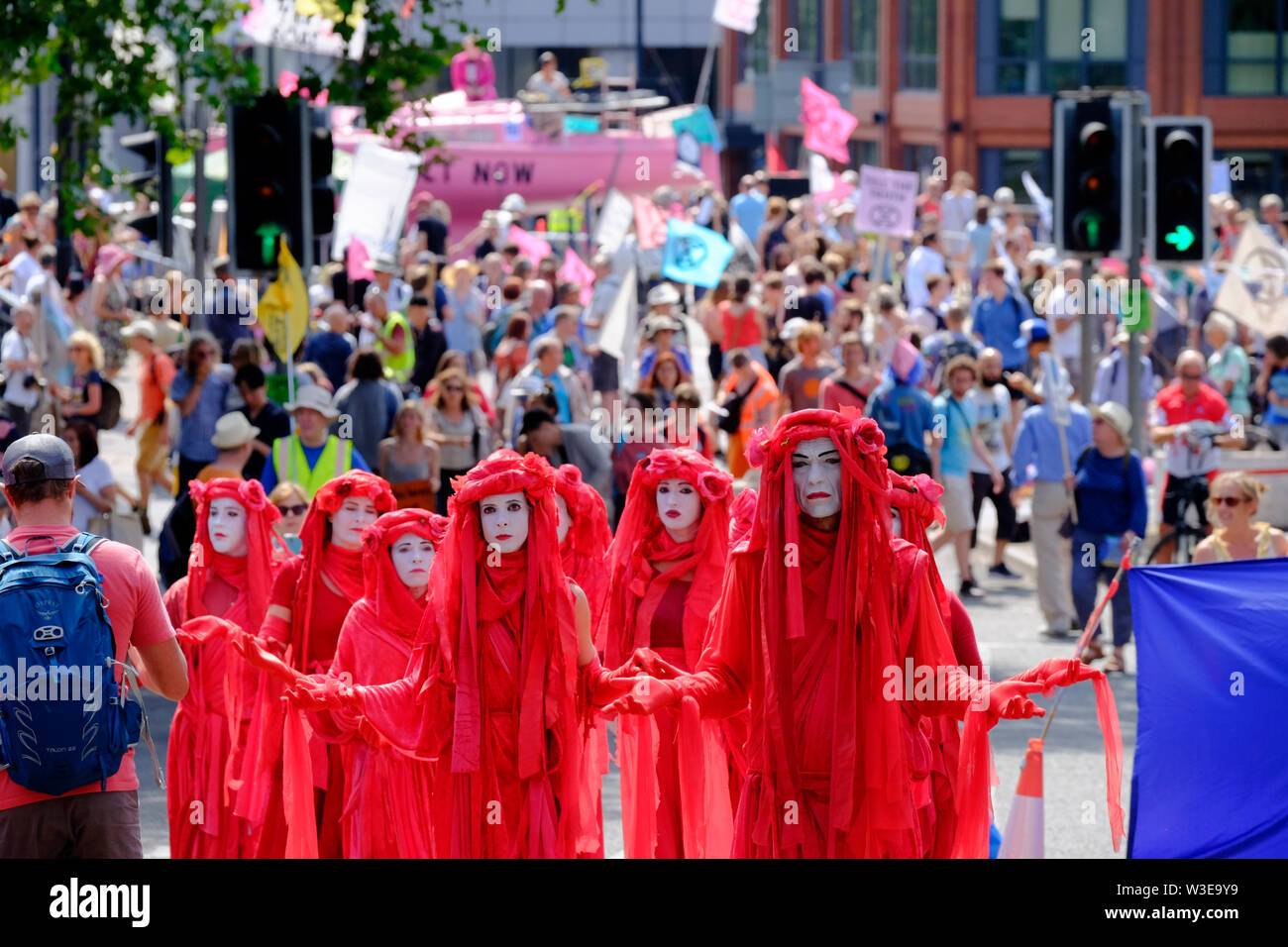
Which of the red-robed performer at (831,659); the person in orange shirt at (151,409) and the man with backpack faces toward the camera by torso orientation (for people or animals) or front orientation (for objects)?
the red-robed performer

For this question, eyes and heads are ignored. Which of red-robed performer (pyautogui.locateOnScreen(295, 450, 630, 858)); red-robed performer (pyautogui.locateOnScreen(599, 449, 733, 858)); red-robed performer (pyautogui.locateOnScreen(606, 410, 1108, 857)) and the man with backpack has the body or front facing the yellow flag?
the man with backpack

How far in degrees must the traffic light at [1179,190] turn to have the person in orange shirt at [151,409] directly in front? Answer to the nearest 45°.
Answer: approximately 90° to its right

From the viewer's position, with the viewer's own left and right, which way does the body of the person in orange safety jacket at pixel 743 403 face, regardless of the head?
facing the viewer and to the left of the viewer

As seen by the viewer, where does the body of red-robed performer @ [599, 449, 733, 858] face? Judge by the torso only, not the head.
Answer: toward the camera

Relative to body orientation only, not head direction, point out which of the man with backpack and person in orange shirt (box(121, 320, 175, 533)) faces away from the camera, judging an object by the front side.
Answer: the man with backpack

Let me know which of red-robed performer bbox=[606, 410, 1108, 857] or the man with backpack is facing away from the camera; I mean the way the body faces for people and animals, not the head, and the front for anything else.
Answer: the man with backpack

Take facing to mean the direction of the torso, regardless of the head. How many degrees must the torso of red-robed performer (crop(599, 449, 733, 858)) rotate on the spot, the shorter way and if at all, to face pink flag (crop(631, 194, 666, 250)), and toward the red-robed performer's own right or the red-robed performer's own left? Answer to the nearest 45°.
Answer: approximately 180°

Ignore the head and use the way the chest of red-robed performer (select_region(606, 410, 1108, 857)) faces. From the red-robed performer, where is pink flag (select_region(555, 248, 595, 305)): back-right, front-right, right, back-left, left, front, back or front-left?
back

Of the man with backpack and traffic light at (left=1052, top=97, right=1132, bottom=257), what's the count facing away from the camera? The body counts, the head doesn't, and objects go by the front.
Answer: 1

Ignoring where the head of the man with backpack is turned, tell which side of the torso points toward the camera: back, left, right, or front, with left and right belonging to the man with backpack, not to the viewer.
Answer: back

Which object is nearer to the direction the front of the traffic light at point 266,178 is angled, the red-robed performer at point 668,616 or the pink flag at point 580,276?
the red-robed performer

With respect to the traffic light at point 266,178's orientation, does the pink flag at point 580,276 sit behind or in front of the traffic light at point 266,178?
behind

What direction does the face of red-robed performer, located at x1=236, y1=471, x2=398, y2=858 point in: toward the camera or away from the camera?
toward the camera

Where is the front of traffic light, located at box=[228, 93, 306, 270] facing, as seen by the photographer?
facing the viewer

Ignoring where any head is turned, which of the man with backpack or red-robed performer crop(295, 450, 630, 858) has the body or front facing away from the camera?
the man with backpack

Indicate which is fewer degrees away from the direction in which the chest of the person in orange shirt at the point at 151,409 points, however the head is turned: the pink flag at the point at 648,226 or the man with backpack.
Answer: the man with backpack
